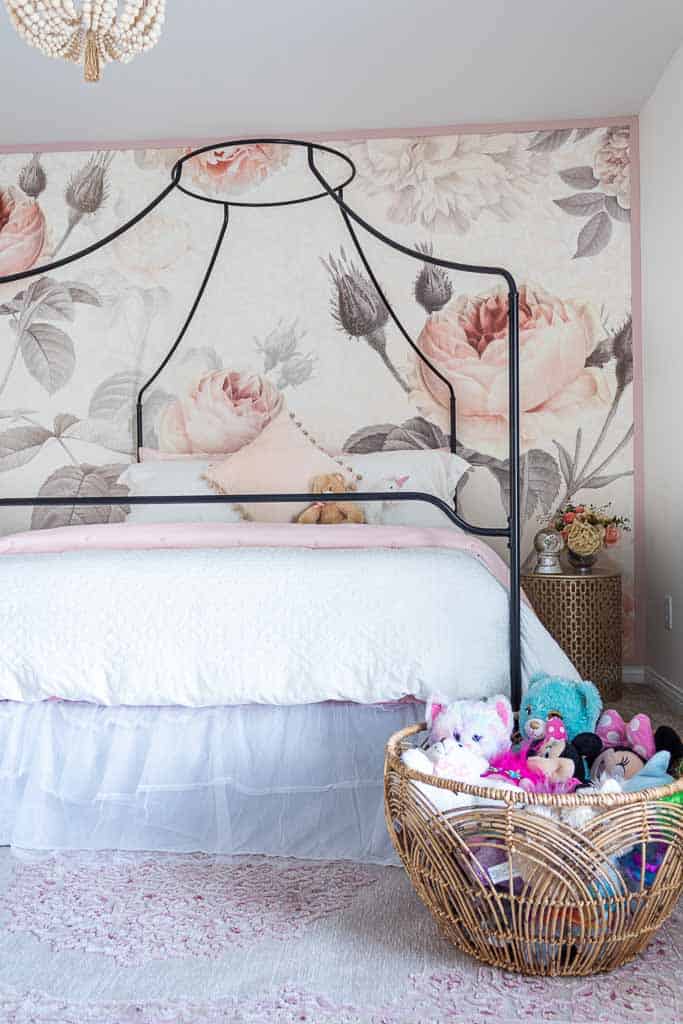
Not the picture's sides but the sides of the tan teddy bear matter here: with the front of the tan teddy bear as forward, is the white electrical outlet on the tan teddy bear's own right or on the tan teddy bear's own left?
on the tan teddy bear's own left

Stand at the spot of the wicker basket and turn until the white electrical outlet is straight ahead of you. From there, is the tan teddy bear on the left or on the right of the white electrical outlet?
left

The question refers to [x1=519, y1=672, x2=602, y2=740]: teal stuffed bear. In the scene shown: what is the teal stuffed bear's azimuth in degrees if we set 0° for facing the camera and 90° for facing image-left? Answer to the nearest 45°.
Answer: approximately 45°

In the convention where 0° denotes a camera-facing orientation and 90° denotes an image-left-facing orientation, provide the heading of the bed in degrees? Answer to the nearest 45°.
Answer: approximately 0°

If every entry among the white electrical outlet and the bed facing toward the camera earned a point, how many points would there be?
1

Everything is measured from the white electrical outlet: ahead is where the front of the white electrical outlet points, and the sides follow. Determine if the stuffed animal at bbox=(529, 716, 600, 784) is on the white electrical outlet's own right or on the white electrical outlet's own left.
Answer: on the white electrical outlet's own left

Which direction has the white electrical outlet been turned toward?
to the viewer's left

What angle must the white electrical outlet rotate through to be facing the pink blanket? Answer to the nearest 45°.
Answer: approximately 45° to its left

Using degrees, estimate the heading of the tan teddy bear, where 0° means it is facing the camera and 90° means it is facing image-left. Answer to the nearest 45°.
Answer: approximately 0°
